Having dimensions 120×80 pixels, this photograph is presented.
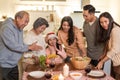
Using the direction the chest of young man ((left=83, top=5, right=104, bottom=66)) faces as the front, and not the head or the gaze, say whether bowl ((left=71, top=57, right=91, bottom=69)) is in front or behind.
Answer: in front

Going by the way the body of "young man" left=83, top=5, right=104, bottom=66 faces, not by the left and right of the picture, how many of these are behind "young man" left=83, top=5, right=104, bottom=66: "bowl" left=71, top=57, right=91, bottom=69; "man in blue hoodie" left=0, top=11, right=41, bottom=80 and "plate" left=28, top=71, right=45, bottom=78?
0

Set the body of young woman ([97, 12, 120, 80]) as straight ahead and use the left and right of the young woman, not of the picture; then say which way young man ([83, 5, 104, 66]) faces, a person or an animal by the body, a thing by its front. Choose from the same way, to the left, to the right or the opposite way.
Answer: the same way

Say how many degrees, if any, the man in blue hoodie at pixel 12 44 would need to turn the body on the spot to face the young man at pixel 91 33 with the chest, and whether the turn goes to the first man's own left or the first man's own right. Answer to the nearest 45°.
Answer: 0° — they already face them

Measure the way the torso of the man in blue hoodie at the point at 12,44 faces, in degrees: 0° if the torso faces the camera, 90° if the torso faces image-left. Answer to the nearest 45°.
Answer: approximately 270°

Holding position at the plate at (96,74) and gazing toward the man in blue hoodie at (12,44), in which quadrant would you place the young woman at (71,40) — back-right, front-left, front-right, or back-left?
front-right

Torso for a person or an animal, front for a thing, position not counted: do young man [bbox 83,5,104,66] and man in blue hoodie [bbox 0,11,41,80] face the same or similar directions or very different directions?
very different directions

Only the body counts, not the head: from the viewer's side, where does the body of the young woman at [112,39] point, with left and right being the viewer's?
facing the viewer and to the left of the viewer

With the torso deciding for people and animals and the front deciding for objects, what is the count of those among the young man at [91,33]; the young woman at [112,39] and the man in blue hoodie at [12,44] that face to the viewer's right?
1

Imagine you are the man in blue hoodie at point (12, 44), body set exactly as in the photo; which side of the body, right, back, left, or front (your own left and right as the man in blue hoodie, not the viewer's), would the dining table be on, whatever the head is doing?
front

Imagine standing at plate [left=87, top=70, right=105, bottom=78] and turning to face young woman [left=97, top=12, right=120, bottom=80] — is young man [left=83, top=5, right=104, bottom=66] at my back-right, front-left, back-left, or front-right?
front-left

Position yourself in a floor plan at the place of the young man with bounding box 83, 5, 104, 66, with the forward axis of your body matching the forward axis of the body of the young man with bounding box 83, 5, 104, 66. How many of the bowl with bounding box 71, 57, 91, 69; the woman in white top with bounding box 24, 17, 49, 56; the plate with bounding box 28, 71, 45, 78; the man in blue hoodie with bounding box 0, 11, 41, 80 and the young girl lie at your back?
0

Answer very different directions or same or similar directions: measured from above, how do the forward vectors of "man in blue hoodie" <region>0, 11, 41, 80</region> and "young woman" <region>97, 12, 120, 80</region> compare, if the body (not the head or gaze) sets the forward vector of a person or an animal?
very different directions

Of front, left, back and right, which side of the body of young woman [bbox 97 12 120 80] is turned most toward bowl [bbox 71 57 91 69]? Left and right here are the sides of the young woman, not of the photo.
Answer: front
